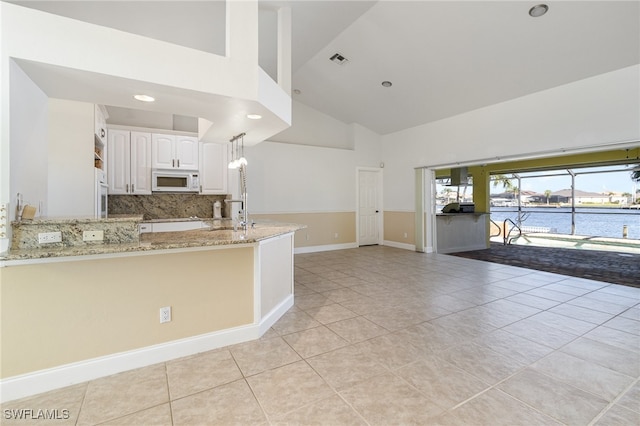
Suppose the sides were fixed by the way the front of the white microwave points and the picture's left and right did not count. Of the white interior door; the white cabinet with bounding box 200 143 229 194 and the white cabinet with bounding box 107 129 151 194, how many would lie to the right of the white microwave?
1

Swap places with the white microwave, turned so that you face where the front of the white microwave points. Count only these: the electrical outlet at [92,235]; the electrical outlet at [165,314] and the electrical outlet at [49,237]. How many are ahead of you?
3

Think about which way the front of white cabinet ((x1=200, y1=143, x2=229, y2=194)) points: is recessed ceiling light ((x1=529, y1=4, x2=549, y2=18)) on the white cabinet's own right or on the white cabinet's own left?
on the white cabinet's own left

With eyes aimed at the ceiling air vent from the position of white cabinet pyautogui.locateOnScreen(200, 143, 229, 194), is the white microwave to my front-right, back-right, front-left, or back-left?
back-right

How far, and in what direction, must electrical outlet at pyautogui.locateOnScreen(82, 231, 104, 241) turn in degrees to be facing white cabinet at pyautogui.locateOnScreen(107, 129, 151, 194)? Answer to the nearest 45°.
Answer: approximately 180°

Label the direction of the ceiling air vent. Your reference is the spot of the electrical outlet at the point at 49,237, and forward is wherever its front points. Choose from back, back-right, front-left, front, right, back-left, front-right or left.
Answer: left

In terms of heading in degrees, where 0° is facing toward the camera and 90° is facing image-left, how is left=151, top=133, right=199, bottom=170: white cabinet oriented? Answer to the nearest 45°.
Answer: approximately 0°

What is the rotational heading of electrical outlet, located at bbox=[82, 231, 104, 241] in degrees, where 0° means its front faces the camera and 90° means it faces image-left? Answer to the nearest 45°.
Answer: approximately 0°

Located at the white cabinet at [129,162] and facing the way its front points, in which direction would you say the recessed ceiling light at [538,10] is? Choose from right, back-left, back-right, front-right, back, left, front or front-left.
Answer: front-left
